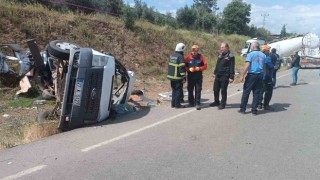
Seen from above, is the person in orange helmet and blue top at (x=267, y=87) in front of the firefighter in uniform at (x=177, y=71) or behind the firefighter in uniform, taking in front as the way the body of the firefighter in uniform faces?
in front

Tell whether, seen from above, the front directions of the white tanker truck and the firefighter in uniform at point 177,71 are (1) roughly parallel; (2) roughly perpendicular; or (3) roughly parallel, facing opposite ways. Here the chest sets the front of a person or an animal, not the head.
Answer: roughly perpendicular

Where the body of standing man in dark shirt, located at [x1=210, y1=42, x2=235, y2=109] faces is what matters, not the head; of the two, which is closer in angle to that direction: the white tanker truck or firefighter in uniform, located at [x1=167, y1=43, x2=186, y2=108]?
the firefighter in uniform

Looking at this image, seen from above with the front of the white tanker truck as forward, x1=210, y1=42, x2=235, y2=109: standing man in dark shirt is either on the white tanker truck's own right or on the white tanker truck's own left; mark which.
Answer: on the white tanker truck's own left

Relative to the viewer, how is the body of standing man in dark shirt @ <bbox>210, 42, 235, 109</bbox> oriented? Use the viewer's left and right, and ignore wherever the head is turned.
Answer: facing the viewer and to the left of the viewer

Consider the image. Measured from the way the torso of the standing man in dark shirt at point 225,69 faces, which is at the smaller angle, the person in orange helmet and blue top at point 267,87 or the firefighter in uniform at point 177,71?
the firefighter in uniform

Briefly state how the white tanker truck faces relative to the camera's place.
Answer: facing away from the viewer and to the left of the viewer

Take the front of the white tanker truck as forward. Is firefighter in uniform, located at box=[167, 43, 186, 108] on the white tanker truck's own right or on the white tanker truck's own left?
on the white tanker truck's own left

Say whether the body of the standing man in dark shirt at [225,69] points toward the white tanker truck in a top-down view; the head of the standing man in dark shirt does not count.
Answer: no

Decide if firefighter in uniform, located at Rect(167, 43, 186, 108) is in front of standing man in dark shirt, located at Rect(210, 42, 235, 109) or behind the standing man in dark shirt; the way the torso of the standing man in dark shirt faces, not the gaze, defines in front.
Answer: in front

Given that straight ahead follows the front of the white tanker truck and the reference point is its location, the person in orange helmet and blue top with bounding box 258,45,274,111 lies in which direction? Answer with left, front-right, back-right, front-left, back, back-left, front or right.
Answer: back-left

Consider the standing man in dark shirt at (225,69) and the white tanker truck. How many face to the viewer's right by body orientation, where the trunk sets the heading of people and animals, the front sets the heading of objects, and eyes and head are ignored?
0
